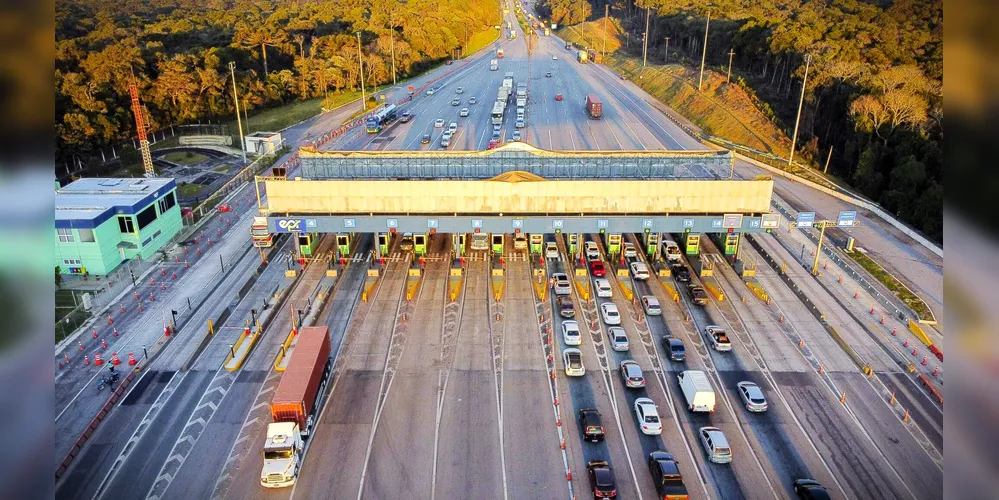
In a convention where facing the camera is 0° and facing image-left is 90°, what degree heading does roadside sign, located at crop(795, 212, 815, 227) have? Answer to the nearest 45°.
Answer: approximately 0°

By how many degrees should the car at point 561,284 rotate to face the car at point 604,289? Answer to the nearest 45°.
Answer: approximately 90° to its right

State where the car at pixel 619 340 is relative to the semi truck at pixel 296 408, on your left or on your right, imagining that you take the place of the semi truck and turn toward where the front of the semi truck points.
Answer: on your left

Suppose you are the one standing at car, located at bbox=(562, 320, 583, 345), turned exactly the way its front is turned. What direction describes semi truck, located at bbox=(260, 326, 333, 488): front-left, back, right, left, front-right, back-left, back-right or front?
back-left

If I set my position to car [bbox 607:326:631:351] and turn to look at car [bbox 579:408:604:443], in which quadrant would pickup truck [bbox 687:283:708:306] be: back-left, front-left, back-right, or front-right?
back-left

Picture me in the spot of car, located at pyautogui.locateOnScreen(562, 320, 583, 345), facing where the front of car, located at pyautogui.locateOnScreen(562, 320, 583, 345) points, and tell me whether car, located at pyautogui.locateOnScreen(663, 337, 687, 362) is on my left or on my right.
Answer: on my right

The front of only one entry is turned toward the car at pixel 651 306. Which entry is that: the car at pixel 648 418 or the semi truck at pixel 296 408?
the car at pixel 648 418

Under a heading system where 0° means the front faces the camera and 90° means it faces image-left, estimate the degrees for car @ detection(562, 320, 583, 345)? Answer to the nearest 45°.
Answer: approximately 180°

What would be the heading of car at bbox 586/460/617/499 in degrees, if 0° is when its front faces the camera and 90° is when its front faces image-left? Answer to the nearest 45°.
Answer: approximately 180°

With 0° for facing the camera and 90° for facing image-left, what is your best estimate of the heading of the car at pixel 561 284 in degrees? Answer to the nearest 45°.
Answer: approximately 180°

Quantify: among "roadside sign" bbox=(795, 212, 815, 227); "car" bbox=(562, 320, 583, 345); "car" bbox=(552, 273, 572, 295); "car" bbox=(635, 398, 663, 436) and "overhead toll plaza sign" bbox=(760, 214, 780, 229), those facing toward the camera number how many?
2

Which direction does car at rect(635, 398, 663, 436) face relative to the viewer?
away from the camera

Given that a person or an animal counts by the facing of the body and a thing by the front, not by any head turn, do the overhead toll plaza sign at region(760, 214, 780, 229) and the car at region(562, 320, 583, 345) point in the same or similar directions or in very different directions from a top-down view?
very different directions
